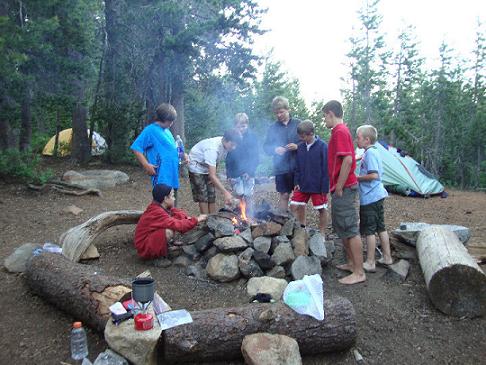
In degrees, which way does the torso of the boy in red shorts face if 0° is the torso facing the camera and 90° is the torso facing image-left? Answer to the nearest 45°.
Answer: approximately 45°

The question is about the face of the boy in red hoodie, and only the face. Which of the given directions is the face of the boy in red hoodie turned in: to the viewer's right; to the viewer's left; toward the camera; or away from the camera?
to the viewer's right

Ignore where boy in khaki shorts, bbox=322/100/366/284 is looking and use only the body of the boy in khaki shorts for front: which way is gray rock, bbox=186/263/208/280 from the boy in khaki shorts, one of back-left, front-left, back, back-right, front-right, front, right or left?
front

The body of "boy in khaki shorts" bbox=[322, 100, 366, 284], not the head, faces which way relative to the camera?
to the viewer's left

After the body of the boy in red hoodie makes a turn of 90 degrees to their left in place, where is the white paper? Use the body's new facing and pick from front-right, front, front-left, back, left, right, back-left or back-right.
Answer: back

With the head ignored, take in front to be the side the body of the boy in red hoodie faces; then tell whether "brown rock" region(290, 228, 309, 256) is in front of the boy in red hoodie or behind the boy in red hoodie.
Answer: in front

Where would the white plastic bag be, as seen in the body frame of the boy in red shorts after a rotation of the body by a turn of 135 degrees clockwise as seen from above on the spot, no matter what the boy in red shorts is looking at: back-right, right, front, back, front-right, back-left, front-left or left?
back

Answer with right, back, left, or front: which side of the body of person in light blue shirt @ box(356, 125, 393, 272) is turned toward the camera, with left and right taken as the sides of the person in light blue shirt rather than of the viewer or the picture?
left

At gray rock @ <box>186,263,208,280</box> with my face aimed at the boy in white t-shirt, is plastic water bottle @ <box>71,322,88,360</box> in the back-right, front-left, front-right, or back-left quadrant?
back-left

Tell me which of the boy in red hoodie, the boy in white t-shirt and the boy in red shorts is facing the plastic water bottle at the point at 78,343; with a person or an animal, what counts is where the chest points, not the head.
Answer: the boy in red shorts

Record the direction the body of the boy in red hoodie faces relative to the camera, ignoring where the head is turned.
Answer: to the viewer's right

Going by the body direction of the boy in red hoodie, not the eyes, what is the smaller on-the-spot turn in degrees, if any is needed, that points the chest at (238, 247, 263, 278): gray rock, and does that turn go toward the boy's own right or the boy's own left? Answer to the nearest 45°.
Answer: approximately 45° to the boy's own right

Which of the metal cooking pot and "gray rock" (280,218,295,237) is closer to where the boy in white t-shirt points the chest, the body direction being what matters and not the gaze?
the gray rock

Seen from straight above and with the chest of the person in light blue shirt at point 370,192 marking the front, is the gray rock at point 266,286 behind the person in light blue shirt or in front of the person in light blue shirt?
in front
